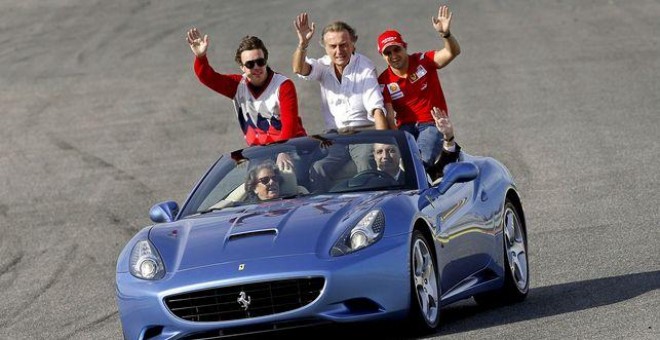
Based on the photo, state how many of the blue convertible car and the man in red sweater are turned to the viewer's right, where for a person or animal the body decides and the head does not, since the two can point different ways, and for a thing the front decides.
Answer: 0

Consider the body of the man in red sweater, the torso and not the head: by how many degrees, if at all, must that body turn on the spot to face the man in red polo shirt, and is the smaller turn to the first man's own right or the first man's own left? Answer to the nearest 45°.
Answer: approximately 90° to the first man's own left

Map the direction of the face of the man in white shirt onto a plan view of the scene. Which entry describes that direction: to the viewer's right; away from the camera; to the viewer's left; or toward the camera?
toward the camera

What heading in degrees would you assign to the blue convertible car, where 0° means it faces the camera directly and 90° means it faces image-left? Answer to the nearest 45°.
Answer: approximately 45°

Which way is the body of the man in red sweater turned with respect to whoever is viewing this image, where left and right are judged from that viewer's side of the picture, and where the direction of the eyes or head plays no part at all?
facing the viewer
